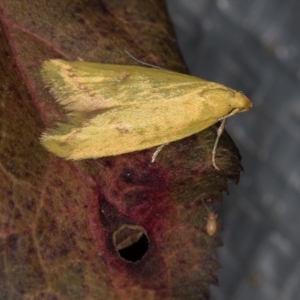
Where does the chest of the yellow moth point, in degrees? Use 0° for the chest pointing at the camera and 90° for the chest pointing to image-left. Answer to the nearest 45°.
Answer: approximately 270°
